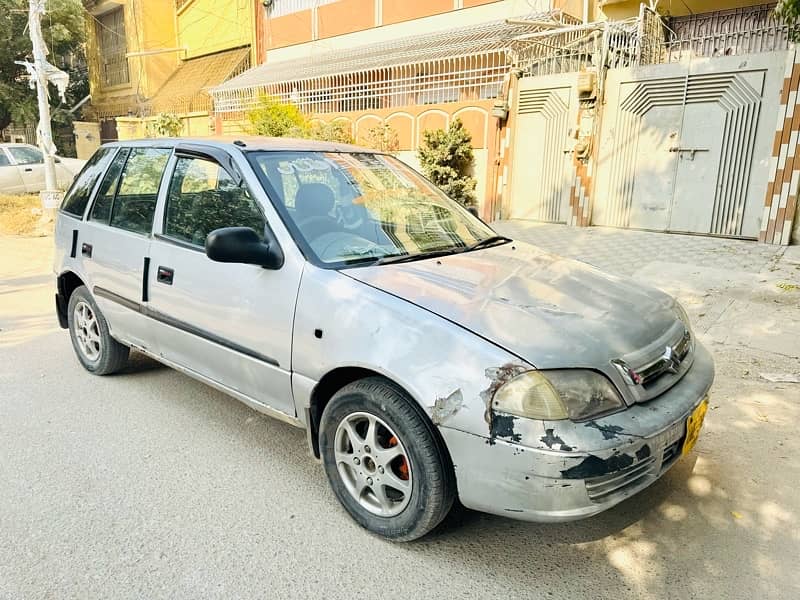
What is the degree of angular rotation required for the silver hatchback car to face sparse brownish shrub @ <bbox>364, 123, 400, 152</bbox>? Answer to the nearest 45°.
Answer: approximately 135° to its left

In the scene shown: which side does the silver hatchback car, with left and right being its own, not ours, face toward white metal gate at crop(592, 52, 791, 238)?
left

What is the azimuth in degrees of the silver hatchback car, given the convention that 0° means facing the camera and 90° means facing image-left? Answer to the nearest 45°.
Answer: approximately 315°

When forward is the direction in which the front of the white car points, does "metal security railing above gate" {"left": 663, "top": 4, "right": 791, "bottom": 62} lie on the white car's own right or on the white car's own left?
on the white car's own right

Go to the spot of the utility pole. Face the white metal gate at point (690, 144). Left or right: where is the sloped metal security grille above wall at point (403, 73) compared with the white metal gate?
left

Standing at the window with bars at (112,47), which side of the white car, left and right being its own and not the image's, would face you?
left

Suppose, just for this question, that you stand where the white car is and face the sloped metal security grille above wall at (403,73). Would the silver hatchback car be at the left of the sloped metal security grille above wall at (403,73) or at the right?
right

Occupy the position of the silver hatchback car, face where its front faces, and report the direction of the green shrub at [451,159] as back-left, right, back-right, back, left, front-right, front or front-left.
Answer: back-left

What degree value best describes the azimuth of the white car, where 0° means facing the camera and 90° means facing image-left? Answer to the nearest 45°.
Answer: approximately 270°

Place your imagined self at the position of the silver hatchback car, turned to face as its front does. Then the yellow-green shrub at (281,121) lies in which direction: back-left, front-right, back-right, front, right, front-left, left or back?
back-left

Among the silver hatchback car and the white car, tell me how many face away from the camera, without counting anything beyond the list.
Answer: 0

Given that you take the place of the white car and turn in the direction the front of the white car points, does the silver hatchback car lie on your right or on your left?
on your right
